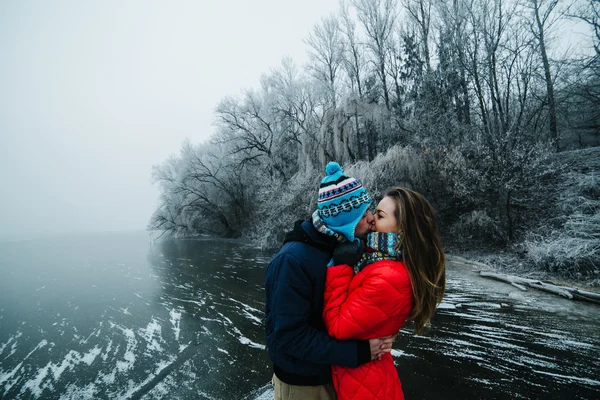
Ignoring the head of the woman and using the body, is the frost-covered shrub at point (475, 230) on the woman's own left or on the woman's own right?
on the woman's own right

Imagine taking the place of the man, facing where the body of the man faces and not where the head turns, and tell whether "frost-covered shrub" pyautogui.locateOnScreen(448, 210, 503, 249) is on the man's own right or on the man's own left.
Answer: on the man's own left

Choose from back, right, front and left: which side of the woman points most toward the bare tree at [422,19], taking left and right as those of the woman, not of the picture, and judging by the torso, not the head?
right

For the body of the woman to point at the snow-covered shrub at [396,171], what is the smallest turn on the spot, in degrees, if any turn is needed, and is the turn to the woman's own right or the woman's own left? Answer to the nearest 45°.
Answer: approximately 90° to the woman's own right

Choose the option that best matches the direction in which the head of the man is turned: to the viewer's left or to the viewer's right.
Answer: to the viewer's right

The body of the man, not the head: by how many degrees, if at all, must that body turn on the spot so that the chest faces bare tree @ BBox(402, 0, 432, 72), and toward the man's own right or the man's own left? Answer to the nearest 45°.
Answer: approximately 45° to the man's own left

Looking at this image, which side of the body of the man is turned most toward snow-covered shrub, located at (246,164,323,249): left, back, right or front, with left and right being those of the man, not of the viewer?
left

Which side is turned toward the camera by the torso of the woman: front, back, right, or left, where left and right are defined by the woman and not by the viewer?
left

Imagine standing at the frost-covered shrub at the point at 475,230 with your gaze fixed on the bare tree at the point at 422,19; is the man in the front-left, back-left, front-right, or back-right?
back-left

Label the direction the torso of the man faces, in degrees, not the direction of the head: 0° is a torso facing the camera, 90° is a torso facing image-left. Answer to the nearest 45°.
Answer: approximately 270°

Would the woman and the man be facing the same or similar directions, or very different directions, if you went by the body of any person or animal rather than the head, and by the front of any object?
very different directions
